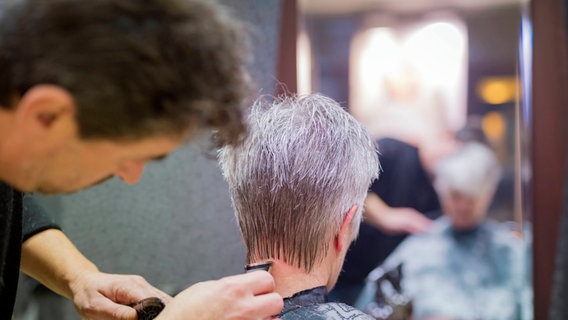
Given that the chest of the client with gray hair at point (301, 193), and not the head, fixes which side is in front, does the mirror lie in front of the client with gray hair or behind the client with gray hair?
in front

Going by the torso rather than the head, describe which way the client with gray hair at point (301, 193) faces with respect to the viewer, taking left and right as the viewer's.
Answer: facing away from the viewer and to the right of the viewer
